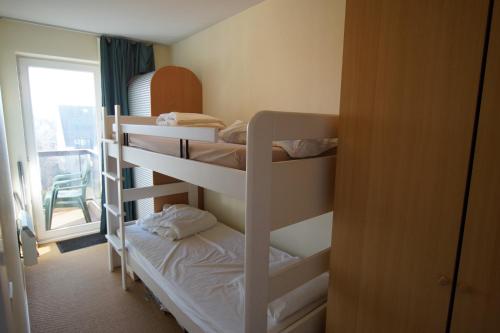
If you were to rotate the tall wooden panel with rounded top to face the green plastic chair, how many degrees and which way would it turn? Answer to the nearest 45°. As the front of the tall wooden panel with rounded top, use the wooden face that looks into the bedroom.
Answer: approximately 135° to its right

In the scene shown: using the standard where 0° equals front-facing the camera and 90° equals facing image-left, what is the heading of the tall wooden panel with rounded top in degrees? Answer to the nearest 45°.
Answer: approximately 0°

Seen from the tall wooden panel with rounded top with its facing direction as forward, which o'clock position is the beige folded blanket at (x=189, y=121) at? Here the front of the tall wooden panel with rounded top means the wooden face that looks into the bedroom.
The beige folded blanket is roughly at 12 o'clock from the tall wooden panel with rounded top.
